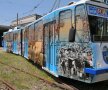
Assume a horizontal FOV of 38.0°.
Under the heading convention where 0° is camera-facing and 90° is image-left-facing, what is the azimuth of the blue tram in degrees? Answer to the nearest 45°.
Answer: approximately 315°
